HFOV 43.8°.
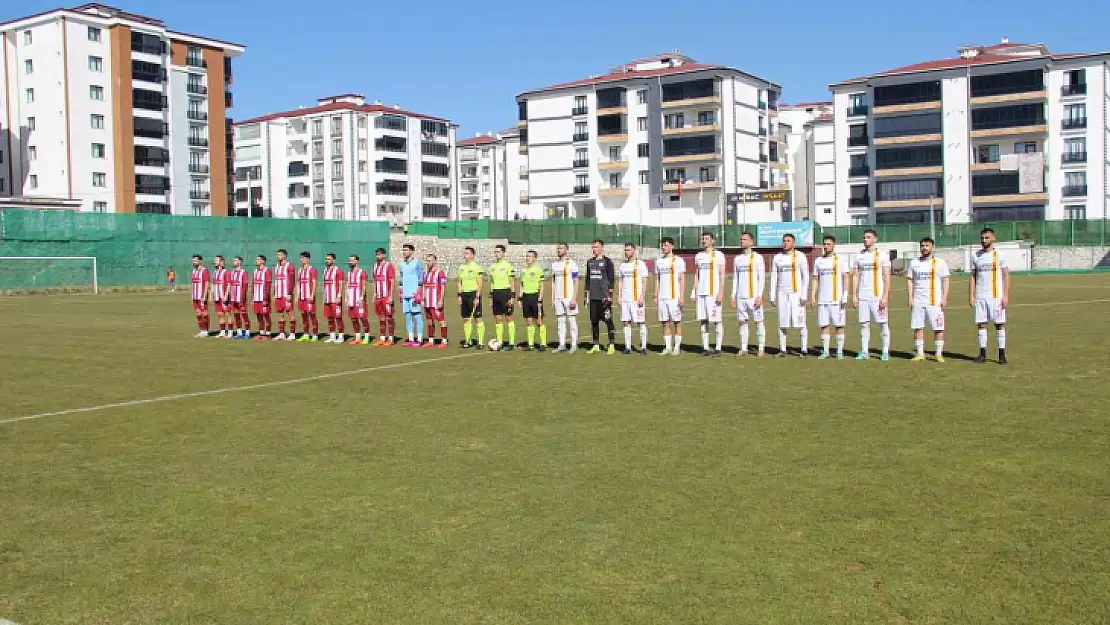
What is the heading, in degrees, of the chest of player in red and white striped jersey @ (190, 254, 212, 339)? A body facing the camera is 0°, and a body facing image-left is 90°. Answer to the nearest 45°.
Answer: approximately 45°

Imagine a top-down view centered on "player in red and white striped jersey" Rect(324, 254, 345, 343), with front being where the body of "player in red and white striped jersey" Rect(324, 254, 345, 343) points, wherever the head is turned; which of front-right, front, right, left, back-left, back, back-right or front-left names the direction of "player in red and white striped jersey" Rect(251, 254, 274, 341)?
right

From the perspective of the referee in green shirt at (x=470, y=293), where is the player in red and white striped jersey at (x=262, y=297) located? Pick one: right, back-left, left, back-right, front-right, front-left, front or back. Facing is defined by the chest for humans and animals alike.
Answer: right

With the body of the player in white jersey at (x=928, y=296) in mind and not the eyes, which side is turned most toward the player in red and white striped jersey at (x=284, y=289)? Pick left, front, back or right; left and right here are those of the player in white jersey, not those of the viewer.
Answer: right

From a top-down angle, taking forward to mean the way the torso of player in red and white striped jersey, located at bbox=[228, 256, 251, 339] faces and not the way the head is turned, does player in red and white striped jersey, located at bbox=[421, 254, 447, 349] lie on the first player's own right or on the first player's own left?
on the first player's own left

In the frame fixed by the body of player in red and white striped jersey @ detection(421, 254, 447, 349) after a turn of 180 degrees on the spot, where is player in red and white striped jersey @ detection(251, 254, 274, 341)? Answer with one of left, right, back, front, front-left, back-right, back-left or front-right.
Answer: left

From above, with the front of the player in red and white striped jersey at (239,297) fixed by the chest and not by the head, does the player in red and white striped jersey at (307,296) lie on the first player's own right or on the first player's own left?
on the first player's own left

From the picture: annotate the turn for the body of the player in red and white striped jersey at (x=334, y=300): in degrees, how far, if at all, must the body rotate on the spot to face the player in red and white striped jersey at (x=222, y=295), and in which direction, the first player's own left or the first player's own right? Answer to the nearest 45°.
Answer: approximately 90° to the first player's own right

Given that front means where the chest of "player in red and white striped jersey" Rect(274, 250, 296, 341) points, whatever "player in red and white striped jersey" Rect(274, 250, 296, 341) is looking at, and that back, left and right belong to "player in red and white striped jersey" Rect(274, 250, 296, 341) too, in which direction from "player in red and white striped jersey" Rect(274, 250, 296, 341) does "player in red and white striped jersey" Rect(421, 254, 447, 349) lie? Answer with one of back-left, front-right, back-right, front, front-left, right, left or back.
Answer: left

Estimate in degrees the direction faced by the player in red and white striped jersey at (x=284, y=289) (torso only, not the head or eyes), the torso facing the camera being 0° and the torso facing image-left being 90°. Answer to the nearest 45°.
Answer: approximately 45°

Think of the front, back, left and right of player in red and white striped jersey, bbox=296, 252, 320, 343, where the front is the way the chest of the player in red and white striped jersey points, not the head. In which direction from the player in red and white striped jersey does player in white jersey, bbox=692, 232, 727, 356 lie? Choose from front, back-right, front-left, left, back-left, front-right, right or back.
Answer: left

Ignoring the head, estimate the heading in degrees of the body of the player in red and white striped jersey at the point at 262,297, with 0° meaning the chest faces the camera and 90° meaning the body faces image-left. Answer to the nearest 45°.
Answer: approximately 45°

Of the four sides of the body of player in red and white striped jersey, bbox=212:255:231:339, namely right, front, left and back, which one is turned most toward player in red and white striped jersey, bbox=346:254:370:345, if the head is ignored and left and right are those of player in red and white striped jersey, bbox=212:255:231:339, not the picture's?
left

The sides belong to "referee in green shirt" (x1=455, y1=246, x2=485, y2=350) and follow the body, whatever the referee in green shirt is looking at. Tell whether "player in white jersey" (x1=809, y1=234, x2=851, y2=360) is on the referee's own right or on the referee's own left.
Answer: on the referee's own left
